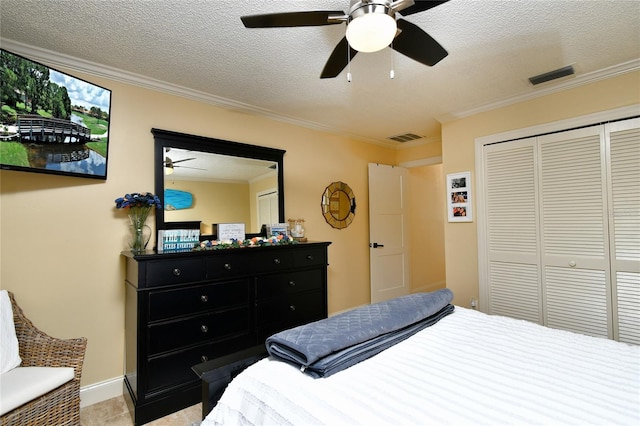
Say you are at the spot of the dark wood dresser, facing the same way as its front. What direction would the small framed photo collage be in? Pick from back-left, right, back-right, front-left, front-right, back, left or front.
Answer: front-left

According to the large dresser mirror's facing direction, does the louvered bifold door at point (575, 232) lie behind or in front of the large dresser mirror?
in front

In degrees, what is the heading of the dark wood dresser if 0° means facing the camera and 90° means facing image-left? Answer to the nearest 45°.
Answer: approximately 315°

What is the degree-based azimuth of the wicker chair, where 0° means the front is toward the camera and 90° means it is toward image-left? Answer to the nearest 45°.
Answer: approximately 315°

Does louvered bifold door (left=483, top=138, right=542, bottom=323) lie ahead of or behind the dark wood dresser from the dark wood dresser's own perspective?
ahead

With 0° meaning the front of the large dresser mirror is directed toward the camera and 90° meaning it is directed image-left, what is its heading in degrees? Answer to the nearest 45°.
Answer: approximately 315°
